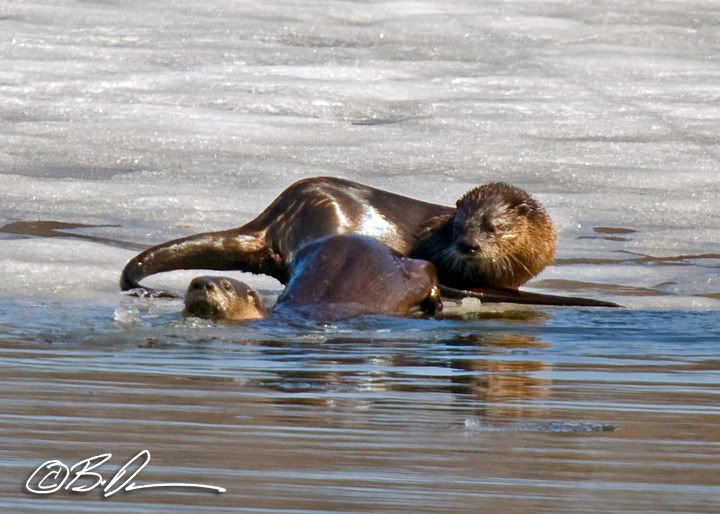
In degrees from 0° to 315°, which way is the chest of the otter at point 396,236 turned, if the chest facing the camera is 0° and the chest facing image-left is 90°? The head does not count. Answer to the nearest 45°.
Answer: approximately 270°

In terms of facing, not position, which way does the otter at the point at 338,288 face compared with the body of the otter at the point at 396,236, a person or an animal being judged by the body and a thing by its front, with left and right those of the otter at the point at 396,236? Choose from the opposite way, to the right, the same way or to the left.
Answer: the opposite way

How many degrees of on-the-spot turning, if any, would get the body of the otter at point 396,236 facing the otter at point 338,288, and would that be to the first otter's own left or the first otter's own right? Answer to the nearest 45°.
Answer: approximately 90° to the first otter's own right

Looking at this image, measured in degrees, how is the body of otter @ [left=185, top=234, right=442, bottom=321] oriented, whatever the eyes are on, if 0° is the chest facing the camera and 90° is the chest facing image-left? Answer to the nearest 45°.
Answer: approximately 90°

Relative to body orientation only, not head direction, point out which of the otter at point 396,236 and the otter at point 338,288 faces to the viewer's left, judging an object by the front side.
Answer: the otter at point 338,288

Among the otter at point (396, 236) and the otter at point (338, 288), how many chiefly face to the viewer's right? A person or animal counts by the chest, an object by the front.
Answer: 1
